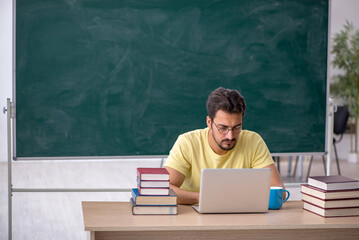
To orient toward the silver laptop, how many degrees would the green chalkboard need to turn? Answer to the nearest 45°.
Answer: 0° — it already faces it

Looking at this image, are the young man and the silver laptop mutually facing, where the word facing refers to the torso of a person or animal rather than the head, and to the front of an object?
yes

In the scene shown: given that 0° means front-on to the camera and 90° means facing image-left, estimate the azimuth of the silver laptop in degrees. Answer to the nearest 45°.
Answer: approximately 180°

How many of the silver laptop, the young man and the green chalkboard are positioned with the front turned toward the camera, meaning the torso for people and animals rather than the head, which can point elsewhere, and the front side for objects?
2

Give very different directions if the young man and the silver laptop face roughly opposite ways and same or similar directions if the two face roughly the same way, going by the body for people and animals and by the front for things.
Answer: very different directions

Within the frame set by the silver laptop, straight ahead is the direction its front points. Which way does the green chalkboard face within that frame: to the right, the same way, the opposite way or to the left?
the opposite way
